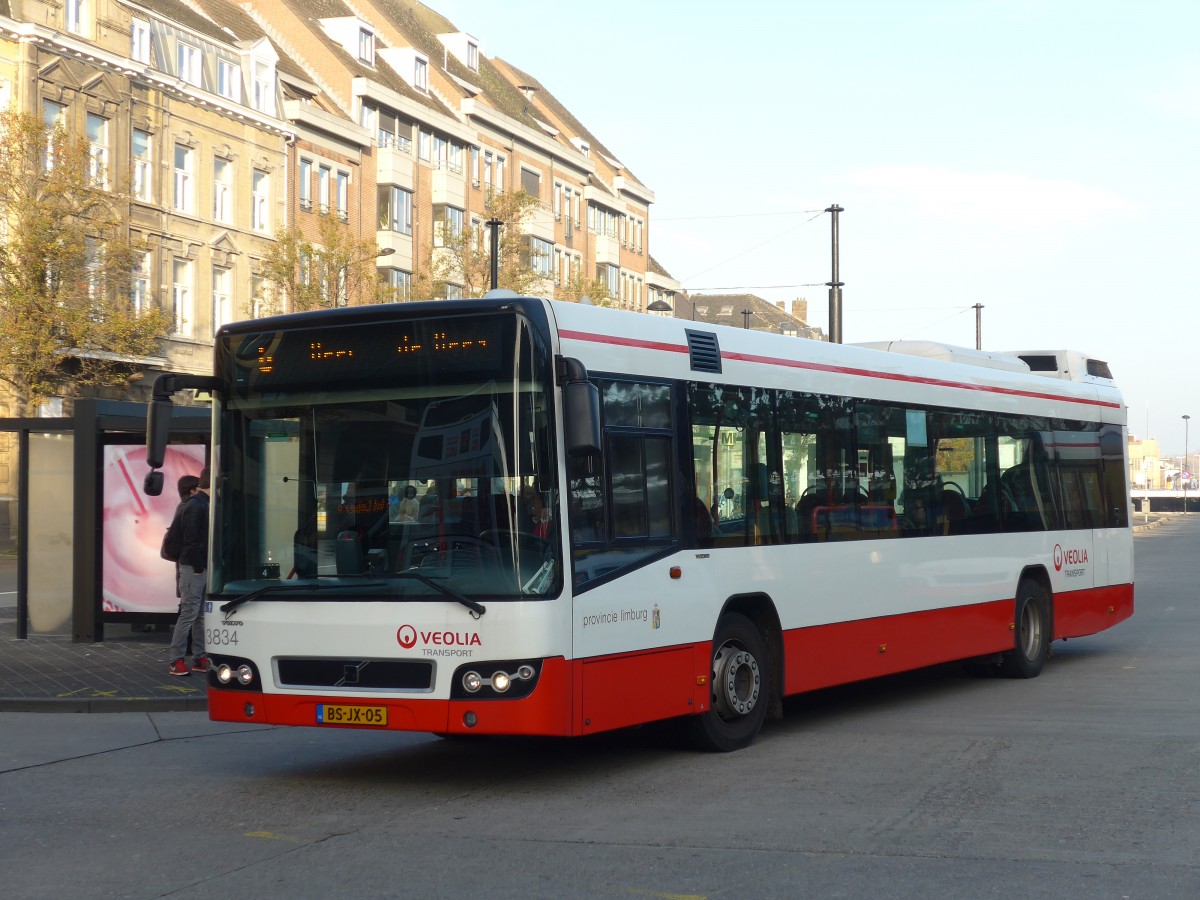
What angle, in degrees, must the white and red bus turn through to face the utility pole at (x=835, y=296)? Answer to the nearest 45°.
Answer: approximately 135° to its right

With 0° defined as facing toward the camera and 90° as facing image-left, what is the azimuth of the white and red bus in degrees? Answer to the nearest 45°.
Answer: approximately 45°

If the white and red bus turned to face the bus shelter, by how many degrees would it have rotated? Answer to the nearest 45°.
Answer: approximately 90° to its right

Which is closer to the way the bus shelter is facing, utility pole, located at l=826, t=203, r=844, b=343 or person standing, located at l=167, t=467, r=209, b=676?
the person standing
